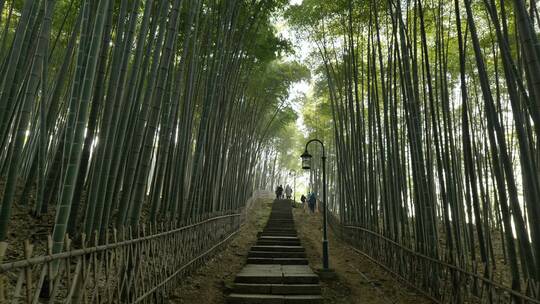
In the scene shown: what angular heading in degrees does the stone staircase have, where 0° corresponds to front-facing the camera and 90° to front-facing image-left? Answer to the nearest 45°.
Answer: approximately 0°
